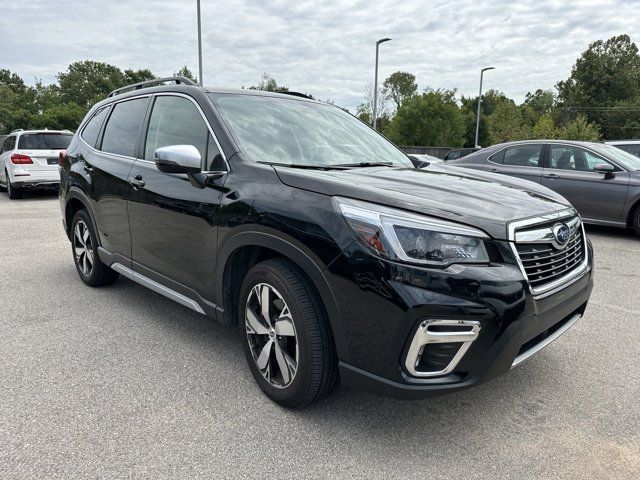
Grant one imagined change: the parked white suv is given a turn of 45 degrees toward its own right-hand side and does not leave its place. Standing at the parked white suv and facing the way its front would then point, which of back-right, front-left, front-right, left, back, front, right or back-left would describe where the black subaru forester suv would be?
back-right

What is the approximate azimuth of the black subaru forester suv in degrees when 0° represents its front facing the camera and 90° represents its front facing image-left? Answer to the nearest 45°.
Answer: approximately 315°

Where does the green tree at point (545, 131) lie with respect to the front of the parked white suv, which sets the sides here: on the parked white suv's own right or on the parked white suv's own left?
on the parked white suv's own right

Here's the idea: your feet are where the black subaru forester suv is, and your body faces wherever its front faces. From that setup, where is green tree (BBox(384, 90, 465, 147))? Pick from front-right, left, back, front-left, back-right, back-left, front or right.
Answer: back-left

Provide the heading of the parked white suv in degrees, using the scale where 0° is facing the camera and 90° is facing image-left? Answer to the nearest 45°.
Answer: approximately 180°

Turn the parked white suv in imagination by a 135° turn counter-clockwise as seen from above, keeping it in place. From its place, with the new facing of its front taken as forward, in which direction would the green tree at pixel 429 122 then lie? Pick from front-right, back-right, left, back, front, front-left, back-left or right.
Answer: back

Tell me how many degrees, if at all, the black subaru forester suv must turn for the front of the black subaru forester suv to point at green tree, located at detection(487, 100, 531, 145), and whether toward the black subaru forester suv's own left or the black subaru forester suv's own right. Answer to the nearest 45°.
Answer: approximately 135° to the black subaru forester suv's own left
